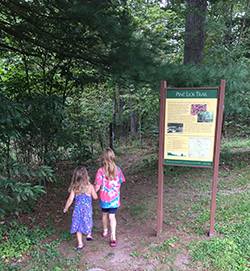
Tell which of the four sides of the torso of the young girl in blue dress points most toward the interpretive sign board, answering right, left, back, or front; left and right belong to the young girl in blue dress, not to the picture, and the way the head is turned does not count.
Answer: right

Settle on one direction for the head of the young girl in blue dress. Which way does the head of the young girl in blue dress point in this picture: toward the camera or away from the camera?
away from the camera

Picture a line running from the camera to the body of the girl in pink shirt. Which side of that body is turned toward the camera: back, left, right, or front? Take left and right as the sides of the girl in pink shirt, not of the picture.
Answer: back

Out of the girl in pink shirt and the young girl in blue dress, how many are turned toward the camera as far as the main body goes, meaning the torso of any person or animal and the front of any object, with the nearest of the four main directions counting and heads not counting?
0

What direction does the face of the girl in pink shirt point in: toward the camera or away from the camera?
away from the camera

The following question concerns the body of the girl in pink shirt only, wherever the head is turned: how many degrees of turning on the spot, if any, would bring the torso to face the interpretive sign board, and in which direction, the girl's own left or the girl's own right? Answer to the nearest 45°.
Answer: approximately 90° to the girl's own right

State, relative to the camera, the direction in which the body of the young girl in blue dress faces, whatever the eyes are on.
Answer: away from the camera

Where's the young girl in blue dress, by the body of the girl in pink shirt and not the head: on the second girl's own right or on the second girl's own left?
on the second girl's own left

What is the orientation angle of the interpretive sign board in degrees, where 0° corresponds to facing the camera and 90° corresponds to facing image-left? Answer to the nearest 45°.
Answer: approximately 0°

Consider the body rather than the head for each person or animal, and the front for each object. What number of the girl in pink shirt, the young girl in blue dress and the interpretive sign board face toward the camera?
1
